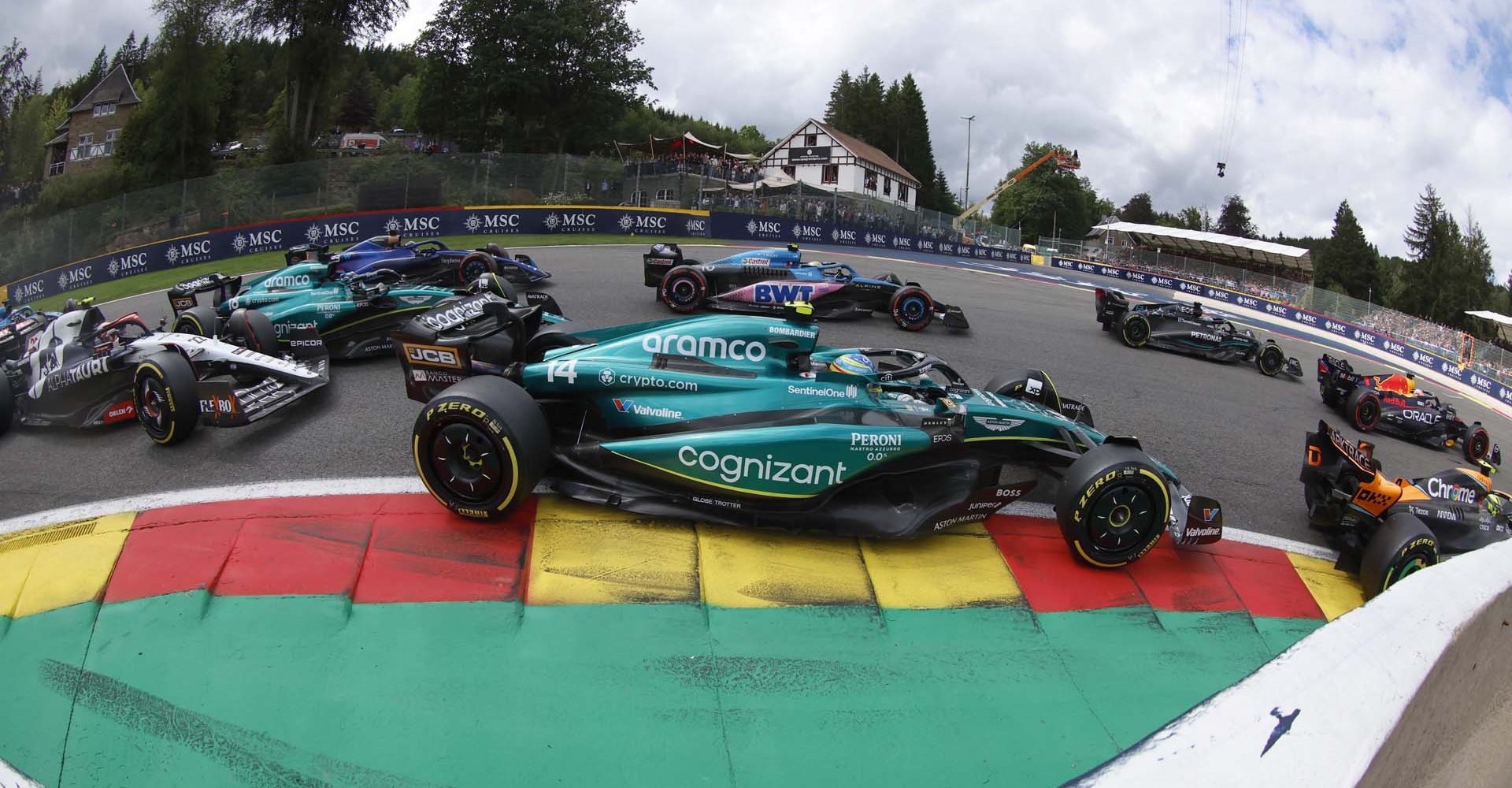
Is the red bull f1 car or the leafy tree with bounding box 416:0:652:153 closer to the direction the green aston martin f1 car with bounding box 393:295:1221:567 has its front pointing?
the red bull f1 car

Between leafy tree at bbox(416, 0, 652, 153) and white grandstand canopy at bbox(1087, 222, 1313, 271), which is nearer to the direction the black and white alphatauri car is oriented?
the white grandstand canopy

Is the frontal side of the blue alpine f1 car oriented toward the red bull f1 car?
yes

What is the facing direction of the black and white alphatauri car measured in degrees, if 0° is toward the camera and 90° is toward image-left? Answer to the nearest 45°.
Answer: approximately 315°

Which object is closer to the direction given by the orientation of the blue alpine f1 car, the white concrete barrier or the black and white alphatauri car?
the white concrete barrier

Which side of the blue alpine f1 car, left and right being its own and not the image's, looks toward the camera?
right

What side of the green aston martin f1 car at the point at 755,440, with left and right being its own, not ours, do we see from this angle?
right

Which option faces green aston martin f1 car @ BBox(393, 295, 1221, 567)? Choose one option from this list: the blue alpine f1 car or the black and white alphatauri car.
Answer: the black and white alphatauri car

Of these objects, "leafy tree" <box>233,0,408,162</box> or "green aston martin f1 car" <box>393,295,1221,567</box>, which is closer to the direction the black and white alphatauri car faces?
the green aston martin f1 car

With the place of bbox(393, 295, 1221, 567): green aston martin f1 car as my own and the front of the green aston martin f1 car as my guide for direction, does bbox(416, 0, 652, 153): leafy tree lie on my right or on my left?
on my left

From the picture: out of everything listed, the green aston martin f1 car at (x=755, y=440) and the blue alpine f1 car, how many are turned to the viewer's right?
2

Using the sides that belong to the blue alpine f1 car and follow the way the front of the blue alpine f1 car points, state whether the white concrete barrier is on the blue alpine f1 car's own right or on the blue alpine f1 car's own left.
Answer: on the blue alpine f1 car's own right

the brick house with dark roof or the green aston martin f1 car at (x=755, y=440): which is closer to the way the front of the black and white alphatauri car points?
the green aston martin f1 car
